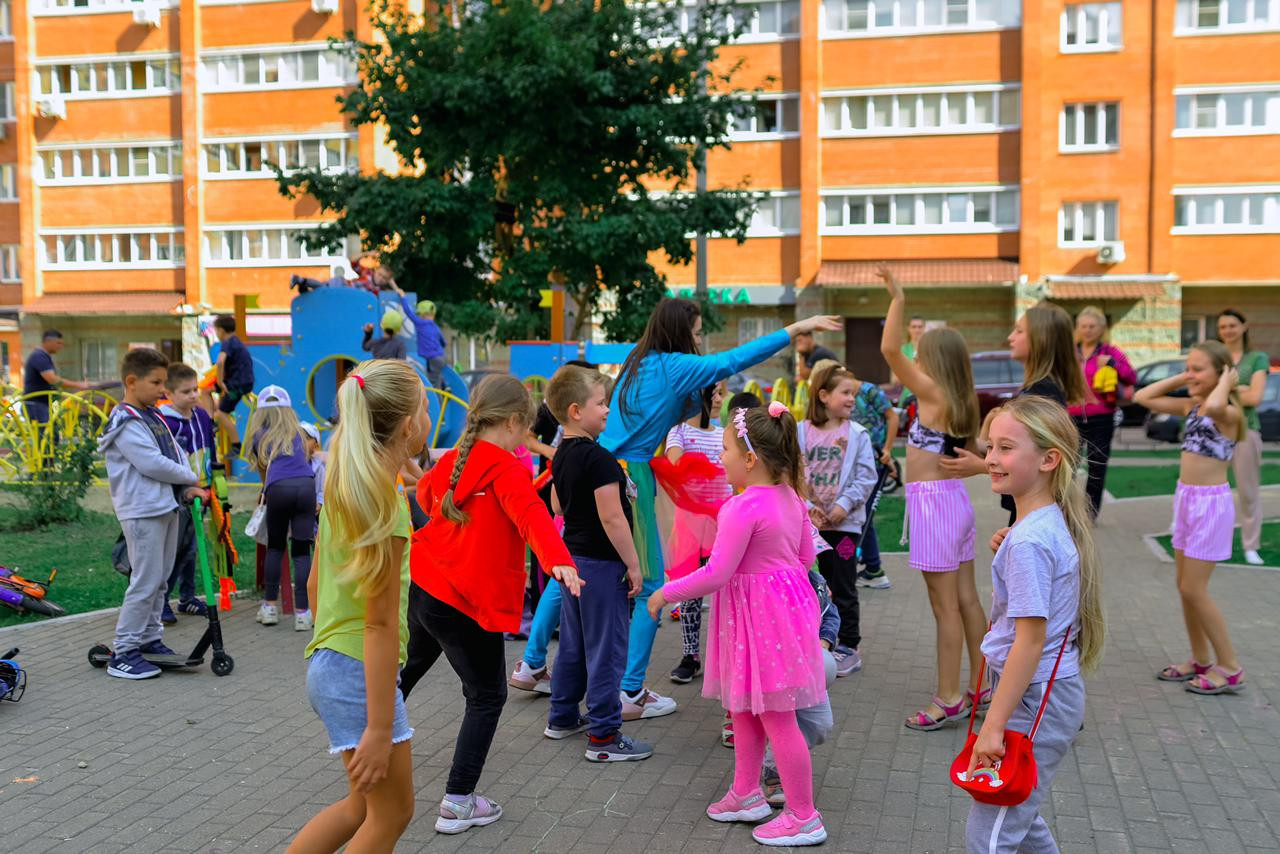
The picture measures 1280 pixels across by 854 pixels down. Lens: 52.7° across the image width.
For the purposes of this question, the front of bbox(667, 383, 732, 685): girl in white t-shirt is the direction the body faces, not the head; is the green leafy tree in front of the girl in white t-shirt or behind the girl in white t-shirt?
behind

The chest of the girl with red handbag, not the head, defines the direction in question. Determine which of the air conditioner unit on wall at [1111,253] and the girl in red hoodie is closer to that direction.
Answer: the girl in red hoodie

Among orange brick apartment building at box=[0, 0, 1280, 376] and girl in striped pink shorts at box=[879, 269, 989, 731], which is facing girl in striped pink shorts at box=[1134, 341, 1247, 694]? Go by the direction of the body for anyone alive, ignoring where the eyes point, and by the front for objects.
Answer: the orange brick apartment building

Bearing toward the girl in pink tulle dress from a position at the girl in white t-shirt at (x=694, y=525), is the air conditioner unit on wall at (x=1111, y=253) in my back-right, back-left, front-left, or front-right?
back-left

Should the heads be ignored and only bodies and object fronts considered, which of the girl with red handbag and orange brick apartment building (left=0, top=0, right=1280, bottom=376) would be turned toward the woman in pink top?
the orange brick apartment building

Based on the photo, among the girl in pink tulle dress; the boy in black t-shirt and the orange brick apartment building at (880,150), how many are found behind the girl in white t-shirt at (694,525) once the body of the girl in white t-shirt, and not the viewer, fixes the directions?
1

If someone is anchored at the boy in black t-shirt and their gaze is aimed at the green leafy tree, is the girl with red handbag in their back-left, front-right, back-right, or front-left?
back-right

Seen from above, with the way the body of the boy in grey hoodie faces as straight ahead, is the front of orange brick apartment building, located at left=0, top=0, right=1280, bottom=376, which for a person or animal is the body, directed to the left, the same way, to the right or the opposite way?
to the right

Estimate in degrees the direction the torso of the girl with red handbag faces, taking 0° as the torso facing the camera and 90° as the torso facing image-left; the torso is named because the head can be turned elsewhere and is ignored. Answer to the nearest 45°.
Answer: approximately 90°

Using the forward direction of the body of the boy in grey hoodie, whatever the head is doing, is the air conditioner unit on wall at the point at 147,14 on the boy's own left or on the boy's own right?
on the boy's own left

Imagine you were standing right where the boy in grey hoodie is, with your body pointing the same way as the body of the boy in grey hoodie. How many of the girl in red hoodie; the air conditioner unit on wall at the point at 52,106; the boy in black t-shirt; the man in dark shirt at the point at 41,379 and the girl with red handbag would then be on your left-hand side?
2

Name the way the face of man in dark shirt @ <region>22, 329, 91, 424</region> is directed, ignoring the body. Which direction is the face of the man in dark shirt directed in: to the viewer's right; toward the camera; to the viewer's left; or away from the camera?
to the viewer's right

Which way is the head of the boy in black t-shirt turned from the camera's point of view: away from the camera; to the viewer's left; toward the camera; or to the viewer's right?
to the viewer's right

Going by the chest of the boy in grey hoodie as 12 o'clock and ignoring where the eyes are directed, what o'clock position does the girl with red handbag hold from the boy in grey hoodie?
The girl with red handbag is roughly at 2 o'clock from the boy in grey hoodie.

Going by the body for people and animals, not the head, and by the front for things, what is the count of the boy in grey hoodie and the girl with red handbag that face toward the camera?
0

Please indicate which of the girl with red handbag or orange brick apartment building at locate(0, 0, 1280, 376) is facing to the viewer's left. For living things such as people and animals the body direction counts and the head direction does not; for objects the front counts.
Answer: the girl with red handbag

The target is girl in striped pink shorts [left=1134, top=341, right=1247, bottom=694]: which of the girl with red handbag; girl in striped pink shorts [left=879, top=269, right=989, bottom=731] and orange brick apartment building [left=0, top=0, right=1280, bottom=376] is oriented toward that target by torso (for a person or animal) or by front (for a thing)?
the orange brick apartment building

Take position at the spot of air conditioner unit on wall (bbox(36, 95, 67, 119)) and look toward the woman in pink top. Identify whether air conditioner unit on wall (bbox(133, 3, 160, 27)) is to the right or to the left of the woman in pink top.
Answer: left
